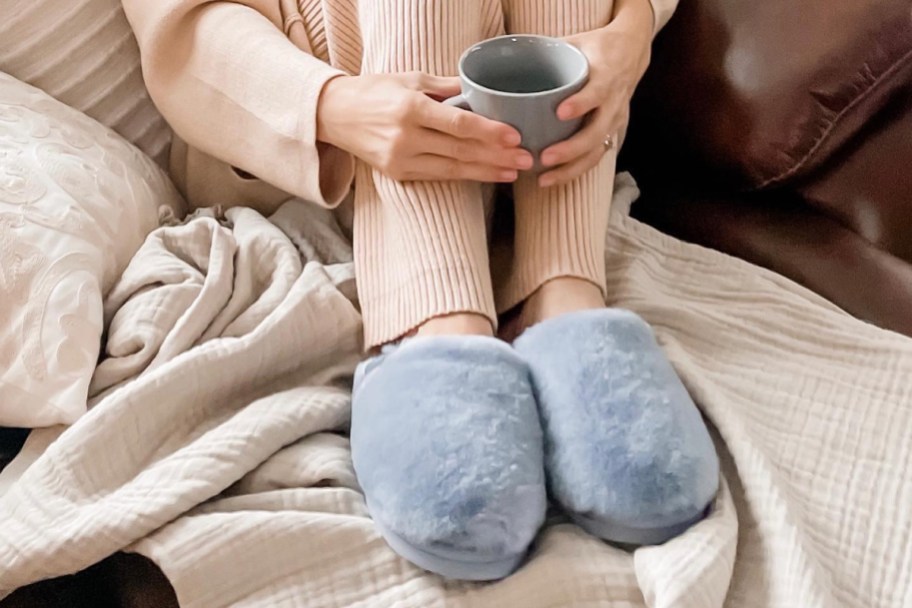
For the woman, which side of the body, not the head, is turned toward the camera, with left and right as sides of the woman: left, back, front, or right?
front
